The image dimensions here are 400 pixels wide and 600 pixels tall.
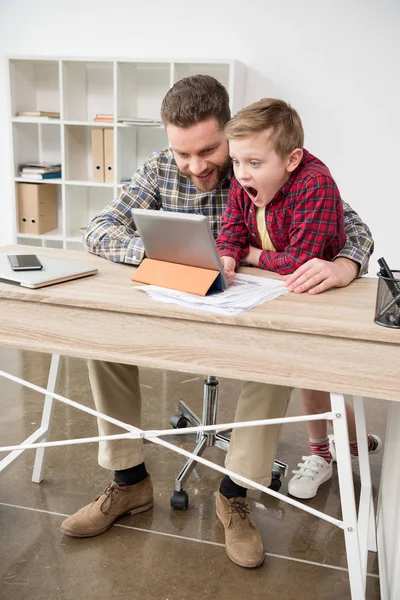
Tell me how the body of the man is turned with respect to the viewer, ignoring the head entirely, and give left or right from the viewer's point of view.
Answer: facing the viewer

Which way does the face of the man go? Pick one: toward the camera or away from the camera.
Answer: toward the camera

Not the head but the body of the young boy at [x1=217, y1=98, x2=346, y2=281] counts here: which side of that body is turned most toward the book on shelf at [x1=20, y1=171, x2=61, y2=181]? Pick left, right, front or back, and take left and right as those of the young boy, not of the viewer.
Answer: right

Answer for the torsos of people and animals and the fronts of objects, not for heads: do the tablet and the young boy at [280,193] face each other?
yes

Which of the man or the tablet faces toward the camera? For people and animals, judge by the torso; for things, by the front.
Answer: the man

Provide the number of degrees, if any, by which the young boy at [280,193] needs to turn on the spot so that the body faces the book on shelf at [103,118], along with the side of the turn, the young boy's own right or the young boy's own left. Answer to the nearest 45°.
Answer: approximately 90° to the young boy's own right

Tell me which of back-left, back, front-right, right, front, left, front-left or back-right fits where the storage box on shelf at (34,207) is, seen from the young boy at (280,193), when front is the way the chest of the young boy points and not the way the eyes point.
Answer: right

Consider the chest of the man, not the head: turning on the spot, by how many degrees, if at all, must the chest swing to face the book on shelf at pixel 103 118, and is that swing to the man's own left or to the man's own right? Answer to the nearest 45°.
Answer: approximately 180°

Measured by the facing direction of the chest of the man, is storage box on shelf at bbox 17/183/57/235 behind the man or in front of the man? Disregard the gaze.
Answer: behind

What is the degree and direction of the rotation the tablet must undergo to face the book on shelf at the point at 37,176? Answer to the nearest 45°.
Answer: approximately 45° to its left

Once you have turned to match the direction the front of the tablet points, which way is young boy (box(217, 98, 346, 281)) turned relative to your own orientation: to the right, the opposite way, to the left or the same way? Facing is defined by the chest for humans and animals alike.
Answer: the opposite way

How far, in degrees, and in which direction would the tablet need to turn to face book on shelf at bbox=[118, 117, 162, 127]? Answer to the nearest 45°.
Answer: approximately 45° to its left

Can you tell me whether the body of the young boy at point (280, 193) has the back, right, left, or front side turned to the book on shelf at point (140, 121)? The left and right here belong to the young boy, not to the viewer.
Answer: right

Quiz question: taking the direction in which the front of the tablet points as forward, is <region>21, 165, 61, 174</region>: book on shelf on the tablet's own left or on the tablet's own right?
on the tablet's own left

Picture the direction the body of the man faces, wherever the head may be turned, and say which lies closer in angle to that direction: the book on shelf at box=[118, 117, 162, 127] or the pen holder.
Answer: the pen holder
